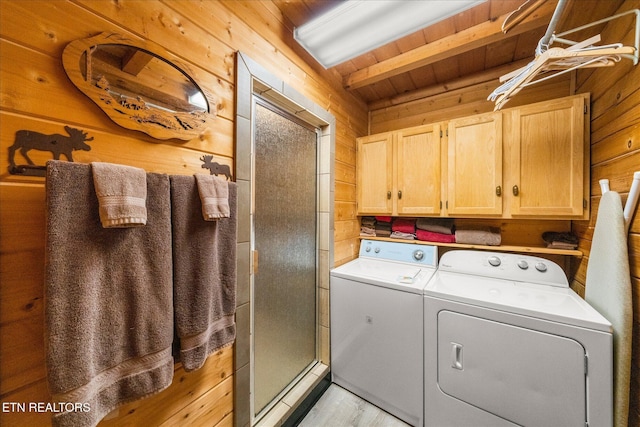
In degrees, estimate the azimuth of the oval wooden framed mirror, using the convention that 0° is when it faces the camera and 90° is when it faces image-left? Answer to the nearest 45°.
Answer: approximately 315°

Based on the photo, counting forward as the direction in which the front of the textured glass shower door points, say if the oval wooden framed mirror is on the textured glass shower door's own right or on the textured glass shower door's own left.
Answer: on the textured glass shower door's own right

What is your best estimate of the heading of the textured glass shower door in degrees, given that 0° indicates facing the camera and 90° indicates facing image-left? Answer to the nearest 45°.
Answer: approximately 315°

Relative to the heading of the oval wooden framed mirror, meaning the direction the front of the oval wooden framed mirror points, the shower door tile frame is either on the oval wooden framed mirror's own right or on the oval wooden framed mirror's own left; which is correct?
on the oval wooden framed mirror's own left

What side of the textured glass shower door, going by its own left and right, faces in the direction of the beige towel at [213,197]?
right

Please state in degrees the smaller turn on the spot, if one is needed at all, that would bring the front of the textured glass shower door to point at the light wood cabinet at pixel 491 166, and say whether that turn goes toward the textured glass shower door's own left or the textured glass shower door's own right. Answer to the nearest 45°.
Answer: approximately 45° to the textured glass shower door's own left

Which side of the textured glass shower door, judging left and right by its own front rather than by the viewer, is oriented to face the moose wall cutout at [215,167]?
right

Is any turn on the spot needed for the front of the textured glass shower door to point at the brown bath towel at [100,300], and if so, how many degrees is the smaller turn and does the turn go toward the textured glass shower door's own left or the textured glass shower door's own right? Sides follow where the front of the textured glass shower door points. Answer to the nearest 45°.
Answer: approximately 90° to the textured glass shower door's own right
